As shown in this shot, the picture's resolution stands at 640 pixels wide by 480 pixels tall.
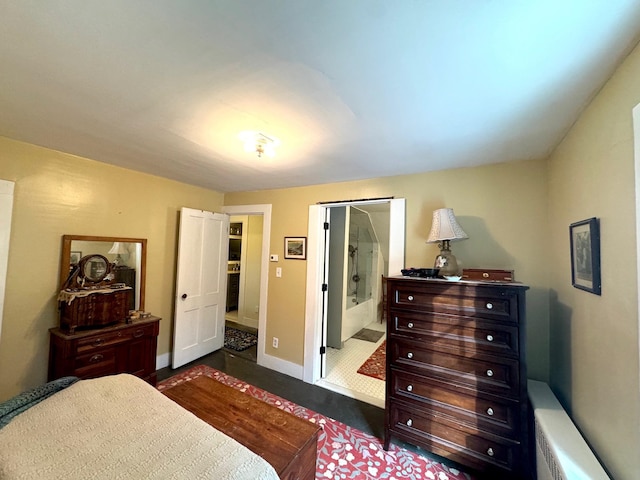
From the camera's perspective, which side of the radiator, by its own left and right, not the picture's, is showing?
left

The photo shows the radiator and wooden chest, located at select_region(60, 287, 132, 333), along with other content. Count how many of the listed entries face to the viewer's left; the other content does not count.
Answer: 1

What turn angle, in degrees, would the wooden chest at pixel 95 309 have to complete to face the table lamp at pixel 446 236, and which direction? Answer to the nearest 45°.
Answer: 0° — it already faces it

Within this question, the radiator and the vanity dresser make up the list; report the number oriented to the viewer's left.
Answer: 1

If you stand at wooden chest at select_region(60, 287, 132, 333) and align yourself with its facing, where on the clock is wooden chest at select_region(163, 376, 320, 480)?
wooden chest at select_region(163, 376, 320, 480) is roughly at 1 o'clock from wooden chest at select_region(60, 287, 132, 333).

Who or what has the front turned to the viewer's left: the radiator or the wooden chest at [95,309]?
the radiator

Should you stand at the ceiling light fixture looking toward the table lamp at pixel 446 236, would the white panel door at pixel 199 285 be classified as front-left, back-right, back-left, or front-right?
back-left

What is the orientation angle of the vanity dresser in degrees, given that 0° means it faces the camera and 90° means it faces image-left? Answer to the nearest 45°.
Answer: approximately 315°
